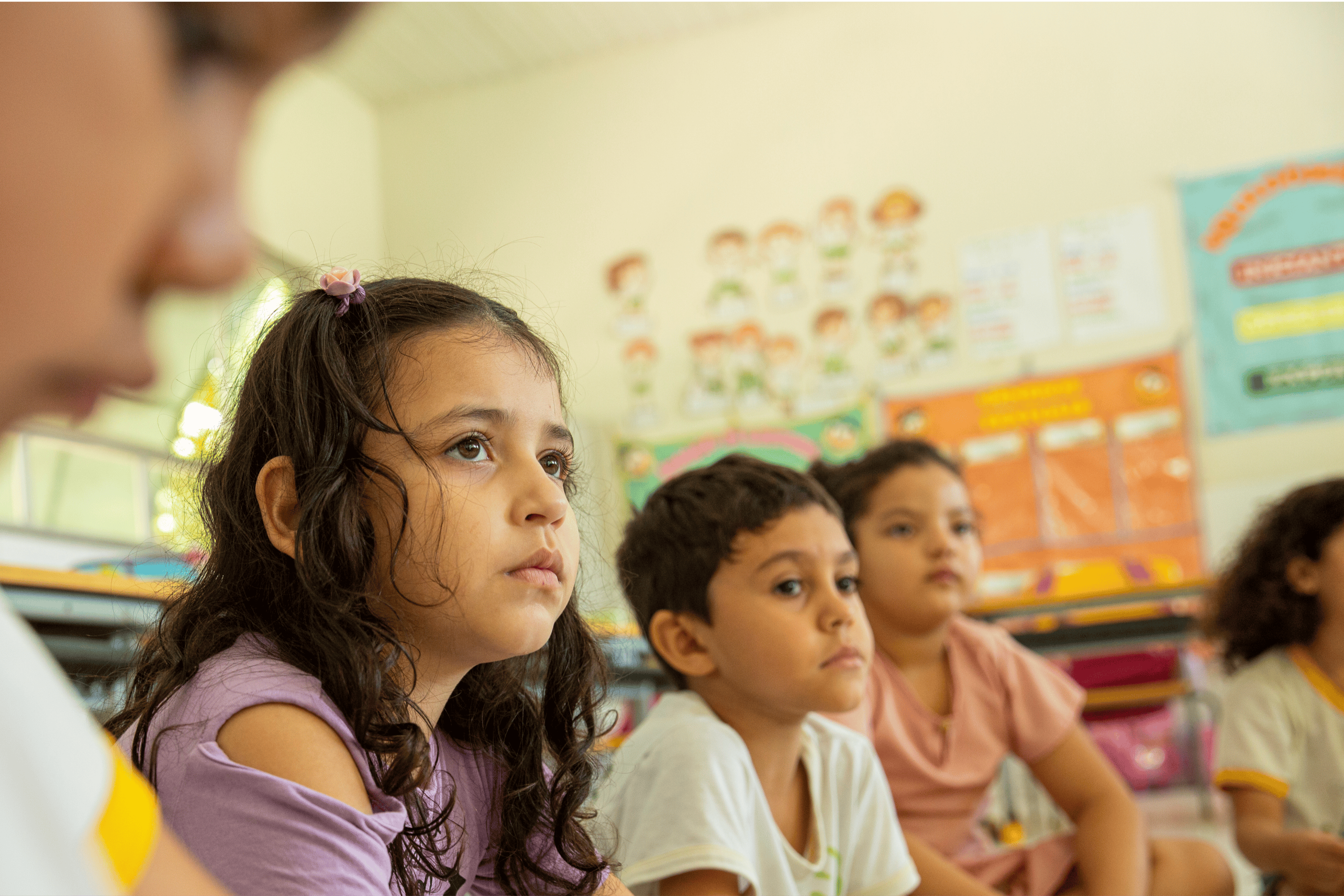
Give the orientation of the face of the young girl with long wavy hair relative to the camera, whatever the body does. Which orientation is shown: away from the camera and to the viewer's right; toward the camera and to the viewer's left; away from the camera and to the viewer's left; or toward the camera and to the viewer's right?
toward the camera and to the viewer's right

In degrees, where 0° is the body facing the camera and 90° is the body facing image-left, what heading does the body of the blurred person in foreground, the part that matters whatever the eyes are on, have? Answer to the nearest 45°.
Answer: approximately 270°

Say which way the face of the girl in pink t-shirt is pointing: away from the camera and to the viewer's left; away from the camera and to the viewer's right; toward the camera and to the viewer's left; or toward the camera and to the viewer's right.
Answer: toward the camera and to the viewer's right

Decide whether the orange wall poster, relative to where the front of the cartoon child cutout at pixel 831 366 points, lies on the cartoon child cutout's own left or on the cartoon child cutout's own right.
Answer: on the cartoon child cutout's own left

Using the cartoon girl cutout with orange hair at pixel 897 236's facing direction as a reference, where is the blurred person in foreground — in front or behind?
in front

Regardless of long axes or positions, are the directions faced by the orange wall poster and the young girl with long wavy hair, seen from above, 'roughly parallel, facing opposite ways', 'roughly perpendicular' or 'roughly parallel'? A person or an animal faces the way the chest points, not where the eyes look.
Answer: roughly perpendicular

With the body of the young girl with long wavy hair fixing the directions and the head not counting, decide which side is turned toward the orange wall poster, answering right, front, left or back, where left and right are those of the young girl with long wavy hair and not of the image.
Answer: left

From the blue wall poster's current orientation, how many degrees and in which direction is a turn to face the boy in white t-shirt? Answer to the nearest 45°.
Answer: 0° — it already faces them
